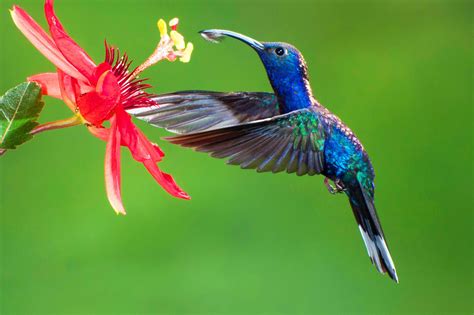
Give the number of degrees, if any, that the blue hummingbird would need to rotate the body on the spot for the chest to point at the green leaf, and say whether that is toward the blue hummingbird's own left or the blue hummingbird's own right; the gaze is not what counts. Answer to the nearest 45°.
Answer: approximately 45° to the blue hummingbird's own left

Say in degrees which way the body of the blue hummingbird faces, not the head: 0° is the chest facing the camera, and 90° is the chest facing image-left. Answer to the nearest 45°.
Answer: approximately 90°
